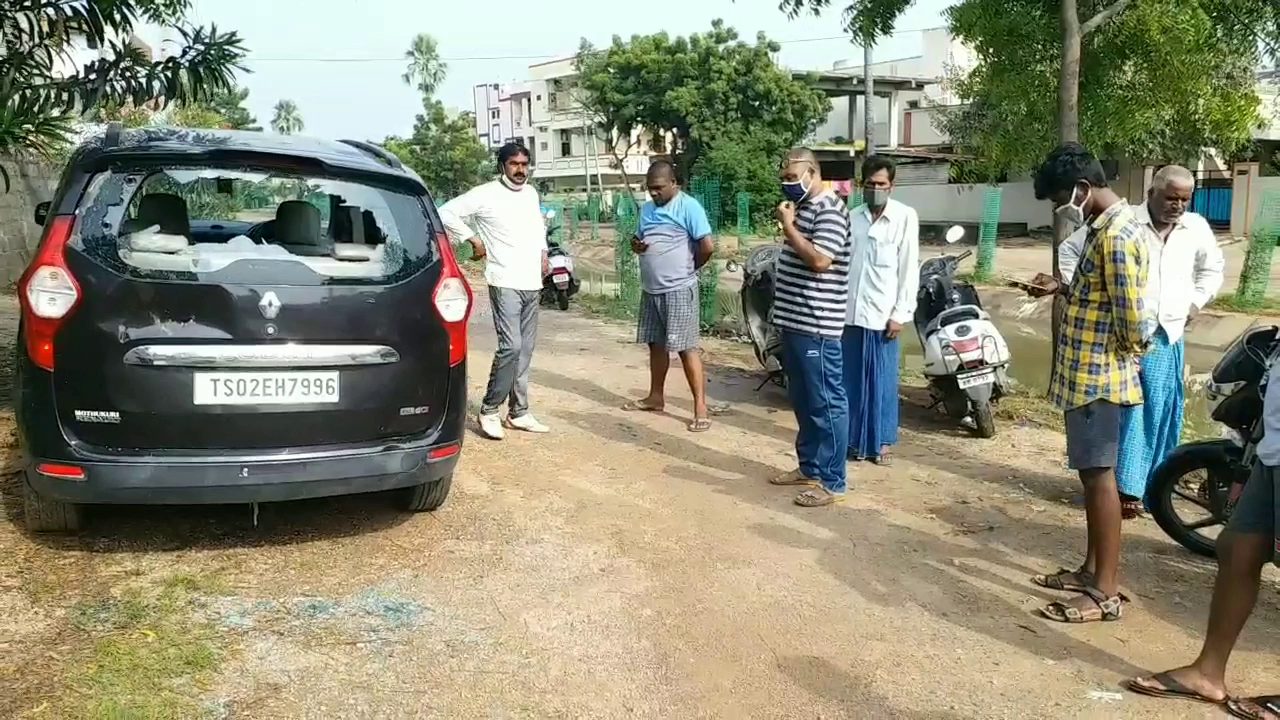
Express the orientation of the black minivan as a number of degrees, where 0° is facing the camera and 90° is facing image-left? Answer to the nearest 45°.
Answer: approximately 180°

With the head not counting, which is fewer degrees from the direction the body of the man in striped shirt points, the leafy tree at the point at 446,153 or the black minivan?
the black minivan

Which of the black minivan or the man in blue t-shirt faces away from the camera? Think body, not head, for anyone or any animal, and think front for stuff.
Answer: the black minivan

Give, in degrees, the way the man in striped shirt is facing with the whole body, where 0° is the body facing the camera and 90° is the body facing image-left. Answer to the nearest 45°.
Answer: approximately 45°

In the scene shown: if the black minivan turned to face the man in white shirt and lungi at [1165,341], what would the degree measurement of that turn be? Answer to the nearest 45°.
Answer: approximately 90° to its right

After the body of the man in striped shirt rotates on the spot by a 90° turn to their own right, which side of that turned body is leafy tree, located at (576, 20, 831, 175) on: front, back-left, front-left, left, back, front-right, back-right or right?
front-right

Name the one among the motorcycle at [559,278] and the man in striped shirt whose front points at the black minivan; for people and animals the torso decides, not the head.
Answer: the man in striped shirt
